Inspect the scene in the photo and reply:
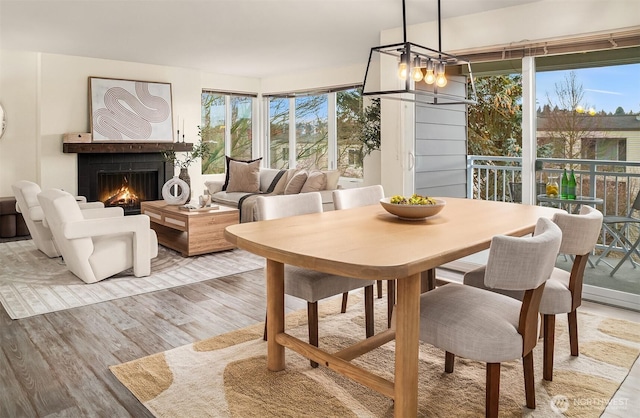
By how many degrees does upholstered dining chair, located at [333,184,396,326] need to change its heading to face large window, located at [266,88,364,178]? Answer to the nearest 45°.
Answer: approximately 135° to its left

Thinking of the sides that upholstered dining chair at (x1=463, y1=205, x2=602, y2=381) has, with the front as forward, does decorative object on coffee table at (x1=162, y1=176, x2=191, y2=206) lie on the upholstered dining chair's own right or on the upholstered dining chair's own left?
on the upholstered dining chair's own right

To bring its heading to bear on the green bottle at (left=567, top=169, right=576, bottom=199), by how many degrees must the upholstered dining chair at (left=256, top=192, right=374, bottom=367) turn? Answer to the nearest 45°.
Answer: approximately 90° to its left

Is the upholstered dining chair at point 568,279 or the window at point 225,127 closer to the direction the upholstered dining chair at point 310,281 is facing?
the upholstered dining chair

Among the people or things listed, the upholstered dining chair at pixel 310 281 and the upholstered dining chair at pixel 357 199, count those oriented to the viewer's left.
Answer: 0

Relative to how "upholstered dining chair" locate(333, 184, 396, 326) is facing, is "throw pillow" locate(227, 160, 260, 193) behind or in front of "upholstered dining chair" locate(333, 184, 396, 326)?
behind

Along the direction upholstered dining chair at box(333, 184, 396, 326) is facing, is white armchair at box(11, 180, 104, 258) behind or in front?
behind
